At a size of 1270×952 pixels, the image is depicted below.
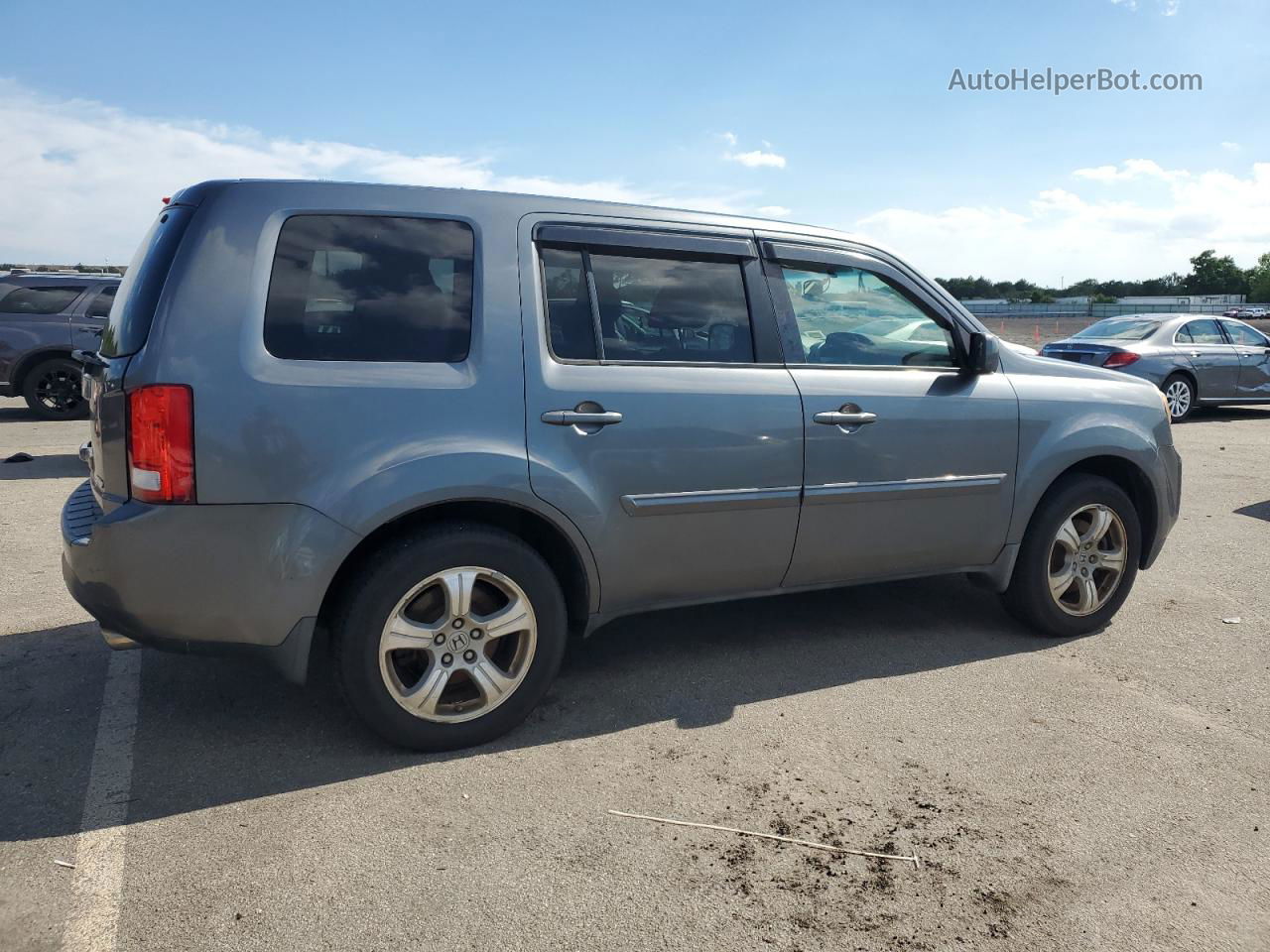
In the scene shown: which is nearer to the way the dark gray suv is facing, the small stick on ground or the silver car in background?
the silver car in background

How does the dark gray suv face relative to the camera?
to the viewer's right

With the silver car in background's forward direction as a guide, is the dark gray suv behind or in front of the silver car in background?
behind

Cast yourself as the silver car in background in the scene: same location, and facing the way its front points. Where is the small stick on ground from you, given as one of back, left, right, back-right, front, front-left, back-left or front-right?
back-right

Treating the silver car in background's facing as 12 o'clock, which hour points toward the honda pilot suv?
The honda pilot suv is roughly at 5 o'clock from the silver car in background.

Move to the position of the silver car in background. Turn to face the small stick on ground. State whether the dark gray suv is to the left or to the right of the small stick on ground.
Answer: right

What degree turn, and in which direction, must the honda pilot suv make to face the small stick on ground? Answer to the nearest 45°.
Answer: approximately 90° to its right

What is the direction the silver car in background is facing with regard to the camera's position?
facing away from the viewer and to the right of the viewer

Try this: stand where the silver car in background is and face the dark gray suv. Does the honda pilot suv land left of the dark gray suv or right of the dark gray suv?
left
